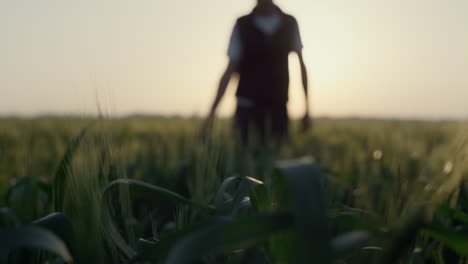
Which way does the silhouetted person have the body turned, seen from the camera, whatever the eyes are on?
toward the camera
